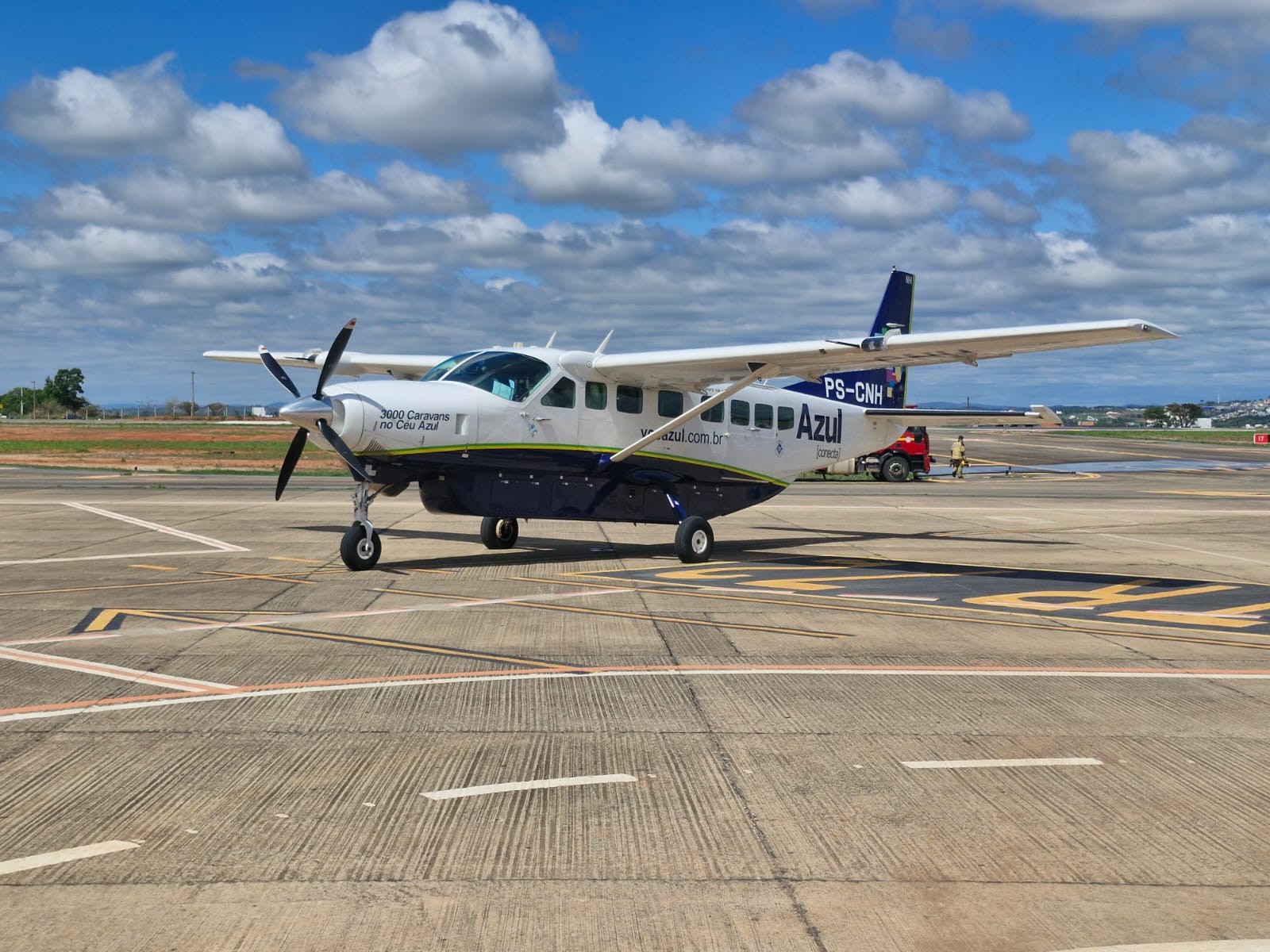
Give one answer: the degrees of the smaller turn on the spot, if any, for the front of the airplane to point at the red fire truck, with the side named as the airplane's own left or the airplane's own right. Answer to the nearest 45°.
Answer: approximately 135° to the airplane's own right

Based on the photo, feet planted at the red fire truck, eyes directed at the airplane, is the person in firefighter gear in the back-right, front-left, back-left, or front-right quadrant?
back-left

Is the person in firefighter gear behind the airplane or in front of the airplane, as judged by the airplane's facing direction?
behind

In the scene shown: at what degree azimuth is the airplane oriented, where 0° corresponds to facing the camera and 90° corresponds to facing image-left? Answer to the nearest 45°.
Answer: approximately 45°
